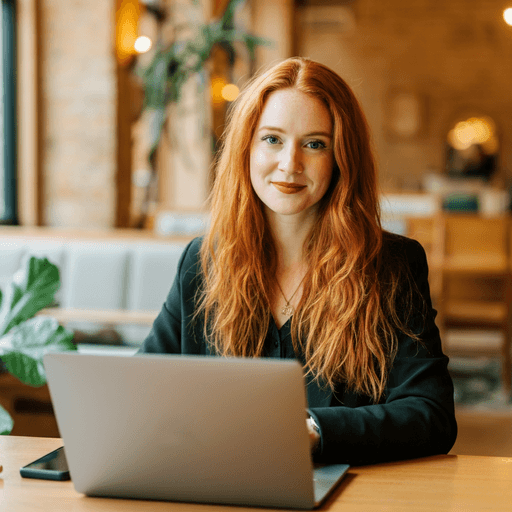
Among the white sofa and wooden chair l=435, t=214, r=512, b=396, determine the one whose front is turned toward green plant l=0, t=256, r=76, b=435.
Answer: the white sofa

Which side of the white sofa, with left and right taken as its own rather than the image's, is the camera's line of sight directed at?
front

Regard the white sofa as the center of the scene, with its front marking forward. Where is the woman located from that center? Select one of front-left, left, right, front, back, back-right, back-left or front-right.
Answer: front

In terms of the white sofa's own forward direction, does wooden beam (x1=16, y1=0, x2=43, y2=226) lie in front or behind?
behind

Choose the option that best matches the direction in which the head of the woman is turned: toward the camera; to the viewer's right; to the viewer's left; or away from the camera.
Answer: toward the camera

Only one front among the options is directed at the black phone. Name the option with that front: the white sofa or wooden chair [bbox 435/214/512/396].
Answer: the white sofa

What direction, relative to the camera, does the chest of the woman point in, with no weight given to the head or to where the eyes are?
toward the camera

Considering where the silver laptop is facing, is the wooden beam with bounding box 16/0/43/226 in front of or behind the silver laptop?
in front

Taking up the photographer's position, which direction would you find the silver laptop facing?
facing away from the viewer

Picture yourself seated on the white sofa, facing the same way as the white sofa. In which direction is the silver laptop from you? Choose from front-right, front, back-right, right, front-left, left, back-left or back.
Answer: front

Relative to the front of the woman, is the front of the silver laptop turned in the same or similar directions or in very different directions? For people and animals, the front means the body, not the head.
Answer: very different directions
